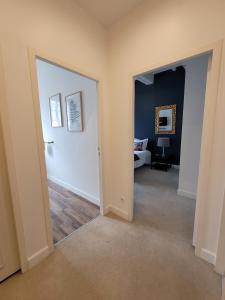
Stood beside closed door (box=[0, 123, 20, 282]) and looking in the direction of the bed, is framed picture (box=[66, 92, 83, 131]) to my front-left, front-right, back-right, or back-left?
front-left

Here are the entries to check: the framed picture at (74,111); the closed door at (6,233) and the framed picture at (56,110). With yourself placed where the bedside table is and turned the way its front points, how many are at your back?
0

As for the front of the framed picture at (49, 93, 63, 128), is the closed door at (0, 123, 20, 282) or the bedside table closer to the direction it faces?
the closed door

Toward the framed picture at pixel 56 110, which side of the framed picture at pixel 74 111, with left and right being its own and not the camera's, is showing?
right

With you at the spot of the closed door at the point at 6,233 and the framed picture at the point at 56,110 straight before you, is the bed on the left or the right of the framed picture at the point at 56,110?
right

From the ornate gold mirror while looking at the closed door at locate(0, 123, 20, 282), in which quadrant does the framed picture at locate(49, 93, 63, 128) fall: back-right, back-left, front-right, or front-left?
front-right

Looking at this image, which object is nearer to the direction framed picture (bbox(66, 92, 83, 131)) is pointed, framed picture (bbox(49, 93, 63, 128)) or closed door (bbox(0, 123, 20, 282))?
the closed door

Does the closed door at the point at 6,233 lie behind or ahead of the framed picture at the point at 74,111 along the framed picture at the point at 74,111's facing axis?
ahead

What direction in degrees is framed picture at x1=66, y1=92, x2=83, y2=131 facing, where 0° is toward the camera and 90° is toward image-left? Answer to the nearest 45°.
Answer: approximately 45°

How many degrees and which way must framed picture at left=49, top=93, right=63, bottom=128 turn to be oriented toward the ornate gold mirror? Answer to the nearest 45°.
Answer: approximately 135° to its left

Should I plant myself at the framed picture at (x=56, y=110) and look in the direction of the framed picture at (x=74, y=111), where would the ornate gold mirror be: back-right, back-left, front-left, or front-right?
front-left

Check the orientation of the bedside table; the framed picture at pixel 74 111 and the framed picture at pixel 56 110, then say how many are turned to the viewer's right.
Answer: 0

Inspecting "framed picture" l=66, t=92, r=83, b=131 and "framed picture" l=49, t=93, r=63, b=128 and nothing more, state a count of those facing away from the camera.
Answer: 0

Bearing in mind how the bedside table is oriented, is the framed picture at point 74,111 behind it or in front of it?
in front

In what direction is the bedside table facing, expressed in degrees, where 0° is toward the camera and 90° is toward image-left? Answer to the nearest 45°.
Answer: approximately 45°
